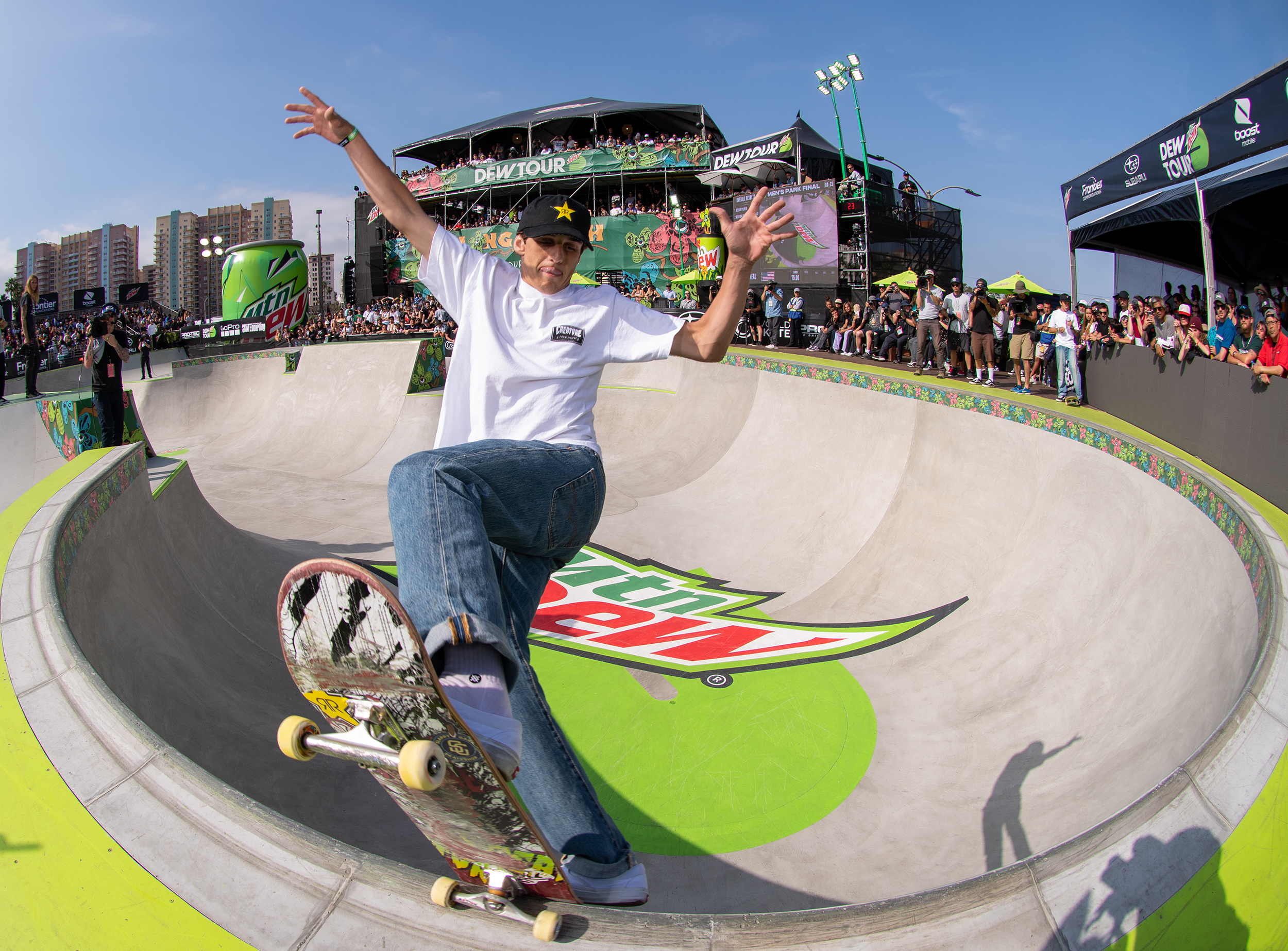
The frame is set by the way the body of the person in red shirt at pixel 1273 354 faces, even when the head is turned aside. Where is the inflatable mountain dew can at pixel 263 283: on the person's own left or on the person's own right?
on the person's own right

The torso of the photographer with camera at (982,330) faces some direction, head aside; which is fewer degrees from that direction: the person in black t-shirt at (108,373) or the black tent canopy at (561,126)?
the person in black t-shirt

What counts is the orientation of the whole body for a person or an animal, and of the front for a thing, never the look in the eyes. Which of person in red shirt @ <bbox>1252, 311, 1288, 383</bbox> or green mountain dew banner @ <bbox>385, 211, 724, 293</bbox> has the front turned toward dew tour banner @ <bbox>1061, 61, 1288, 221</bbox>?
the green mountain dew banner

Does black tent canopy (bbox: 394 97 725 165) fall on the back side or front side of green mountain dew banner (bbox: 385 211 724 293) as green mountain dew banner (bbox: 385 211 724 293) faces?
on the back side

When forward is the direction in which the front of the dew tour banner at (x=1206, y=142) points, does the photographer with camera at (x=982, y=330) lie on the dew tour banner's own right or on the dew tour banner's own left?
on the dew tour banner's own right
